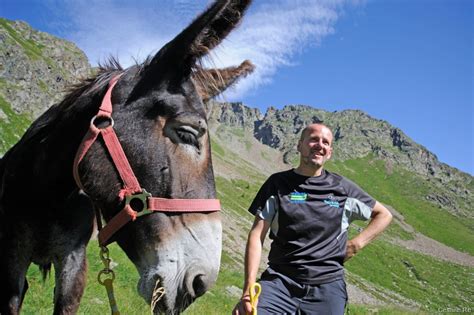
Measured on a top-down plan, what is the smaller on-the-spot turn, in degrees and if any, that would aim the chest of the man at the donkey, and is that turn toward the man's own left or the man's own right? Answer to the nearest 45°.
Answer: approximately 45° to the man's own right

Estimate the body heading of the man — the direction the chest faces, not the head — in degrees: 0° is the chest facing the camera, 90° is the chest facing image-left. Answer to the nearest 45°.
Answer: approximately 0°
